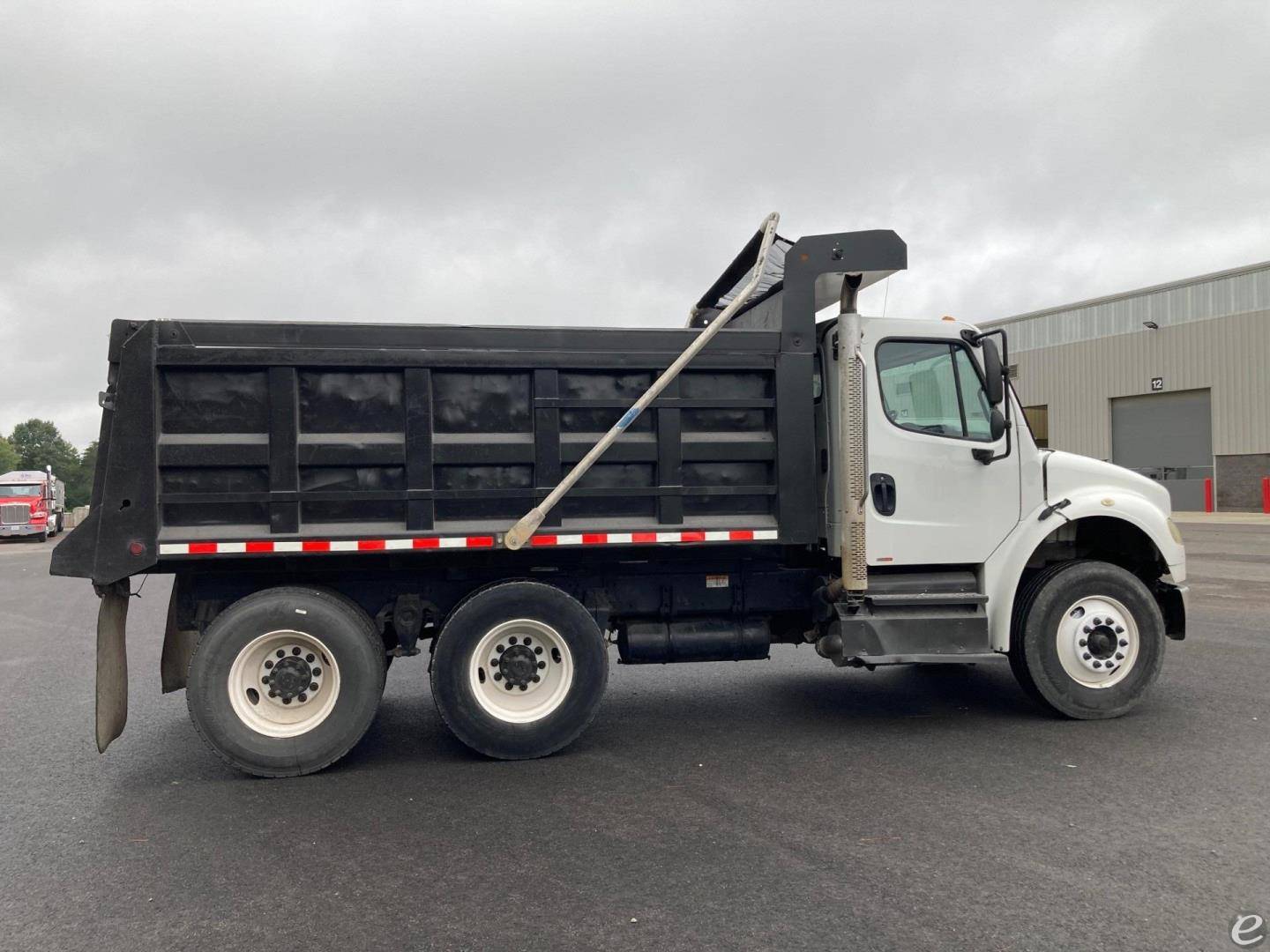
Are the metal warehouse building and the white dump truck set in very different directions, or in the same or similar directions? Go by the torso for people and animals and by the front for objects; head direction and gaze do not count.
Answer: very different directions

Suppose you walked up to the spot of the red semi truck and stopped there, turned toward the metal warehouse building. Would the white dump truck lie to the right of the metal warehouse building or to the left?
right

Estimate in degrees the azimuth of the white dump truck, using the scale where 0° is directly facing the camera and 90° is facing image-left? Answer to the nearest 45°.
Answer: approximately 270°

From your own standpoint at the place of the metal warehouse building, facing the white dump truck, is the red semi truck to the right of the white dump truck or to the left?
right

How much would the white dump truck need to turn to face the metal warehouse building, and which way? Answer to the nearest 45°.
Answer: approximately 45° to its left

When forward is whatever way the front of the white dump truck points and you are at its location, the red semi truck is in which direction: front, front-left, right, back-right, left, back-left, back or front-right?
back-left

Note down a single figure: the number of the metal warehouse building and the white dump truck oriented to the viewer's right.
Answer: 1

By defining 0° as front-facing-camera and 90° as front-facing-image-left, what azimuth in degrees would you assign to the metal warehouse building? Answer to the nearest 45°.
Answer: approximately 45°

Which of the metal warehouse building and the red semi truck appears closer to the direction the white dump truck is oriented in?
the metal warehouse building
